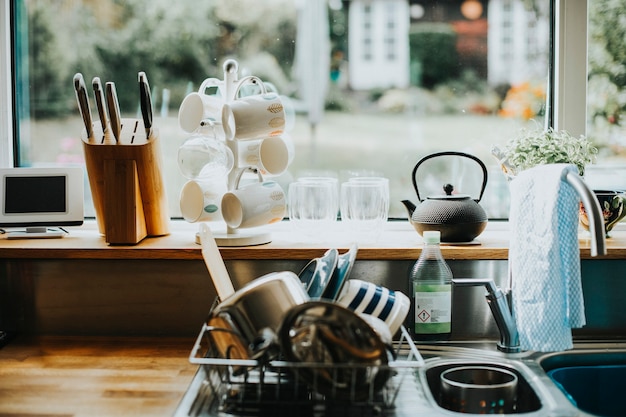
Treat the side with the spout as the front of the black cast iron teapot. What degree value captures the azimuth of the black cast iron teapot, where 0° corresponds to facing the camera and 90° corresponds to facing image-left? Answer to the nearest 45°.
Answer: approximately 90°

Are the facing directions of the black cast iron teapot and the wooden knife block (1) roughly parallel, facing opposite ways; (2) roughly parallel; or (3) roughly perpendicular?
roughly perpendicular

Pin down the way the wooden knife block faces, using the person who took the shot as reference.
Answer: facing the viewer

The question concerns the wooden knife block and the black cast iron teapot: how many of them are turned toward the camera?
1

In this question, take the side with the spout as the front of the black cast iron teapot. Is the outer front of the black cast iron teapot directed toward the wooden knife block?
yes

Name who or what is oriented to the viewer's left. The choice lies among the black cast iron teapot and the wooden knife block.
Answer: the black cast iron teapot
